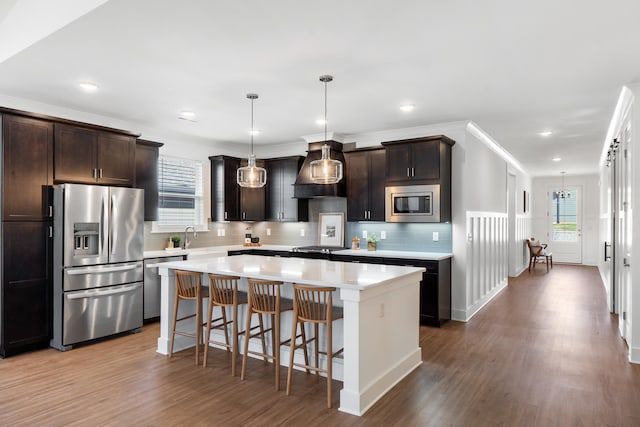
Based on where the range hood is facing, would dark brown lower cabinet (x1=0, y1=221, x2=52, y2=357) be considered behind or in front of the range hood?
in front

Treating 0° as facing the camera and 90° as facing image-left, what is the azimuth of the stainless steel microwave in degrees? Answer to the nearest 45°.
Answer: approximately 0°

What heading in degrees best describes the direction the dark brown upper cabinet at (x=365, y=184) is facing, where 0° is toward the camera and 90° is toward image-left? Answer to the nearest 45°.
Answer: approximately 45°

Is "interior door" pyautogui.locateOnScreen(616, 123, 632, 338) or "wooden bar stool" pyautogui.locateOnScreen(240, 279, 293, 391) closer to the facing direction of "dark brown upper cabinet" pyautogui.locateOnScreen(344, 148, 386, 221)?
the wooden bar stool

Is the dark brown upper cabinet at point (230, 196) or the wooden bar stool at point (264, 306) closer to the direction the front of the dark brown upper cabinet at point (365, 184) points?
the wooden bar stool

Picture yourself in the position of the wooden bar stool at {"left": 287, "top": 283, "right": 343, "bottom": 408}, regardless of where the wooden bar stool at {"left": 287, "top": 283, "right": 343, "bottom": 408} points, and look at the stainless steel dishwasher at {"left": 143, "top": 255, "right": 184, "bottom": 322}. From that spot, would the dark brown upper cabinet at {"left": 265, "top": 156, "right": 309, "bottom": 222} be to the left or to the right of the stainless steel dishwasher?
right

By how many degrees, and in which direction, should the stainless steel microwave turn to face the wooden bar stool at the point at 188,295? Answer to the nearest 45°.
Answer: approximately 45° to its right

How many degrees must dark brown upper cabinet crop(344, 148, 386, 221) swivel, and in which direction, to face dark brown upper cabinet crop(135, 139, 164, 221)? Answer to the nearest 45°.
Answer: approximately 45° to its right

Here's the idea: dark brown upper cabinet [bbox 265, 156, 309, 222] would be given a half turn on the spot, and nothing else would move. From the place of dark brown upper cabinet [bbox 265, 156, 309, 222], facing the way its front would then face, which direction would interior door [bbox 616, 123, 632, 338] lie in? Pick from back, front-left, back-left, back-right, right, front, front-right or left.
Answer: right

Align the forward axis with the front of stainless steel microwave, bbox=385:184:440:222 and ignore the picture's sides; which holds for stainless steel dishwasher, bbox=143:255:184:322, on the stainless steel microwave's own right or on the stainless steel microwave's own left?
on the stainless steel microwave's own right

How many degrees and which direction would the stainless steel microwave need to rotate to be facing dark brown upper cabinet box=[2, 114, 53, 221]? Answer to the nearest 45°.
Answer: approximately 45° to its right

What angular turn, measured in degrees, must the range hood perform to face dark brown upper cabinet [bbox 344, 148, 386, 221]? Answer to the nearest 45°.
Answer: approximately 135° to its left
